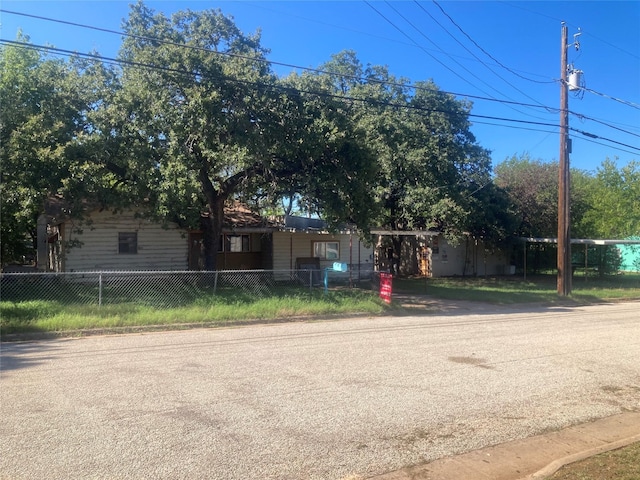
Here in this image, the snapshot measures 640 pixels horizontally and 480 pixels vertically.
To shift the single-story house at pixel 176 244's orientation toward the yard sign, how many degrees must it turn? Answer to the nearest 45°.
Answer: approximately 45° to its left

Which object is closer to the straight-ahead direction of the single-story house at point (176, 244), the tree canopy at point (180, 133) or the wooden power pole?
the tree canopy

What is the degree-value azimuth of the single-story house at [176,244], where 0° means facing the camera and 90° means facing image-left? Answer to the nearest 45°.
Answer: approximately 0°

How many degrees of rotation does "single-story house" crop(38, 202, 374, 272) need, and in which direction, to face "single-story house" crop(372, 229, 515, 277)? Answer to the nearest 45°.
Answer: approximately 135° to its left

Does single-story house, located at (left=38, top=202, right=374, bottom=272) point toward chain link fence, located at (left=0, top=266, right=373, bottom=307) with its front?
yes

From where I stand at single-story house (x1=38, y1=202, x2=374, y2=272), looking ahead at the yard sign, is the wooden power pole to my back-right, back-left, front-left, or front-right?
front-left

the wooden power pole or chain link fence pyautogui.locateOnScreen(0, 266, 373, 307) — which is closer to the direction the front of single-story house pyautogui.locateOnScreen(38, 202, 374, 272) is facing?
the chain link fence

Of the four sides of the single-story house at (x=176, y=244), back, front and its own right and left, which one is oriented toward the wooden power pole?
left

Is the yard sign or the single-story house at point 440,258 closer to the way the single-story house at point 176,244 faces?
the yard sign

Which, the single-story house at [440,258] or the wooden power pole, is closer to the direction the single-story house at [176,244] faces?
the wooden power pole
